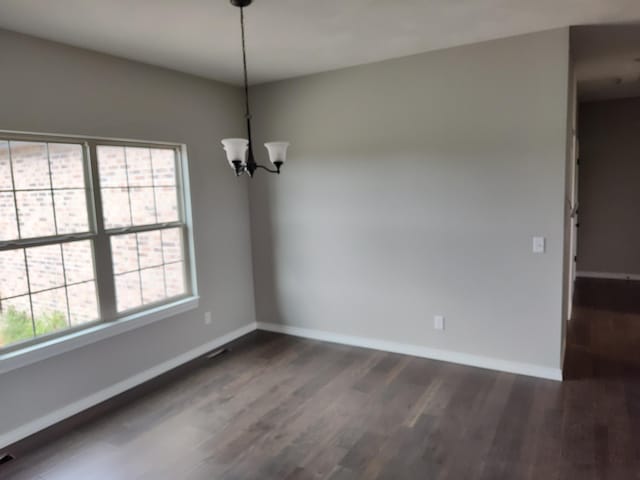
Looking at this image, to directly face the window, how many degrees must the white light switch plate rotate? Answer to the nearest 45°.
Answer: approximately 45° to its right

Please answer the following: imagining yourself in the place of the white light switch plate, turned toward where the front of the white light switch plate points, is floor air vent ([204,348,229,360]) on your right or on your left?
on your right

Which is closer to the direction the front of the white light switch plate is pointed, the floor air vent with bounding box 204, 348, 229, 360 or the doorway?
the floor air vent

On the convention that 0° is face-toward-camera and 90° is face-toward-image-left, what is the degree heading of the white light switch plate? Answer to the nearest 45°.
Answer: approximately 0°
